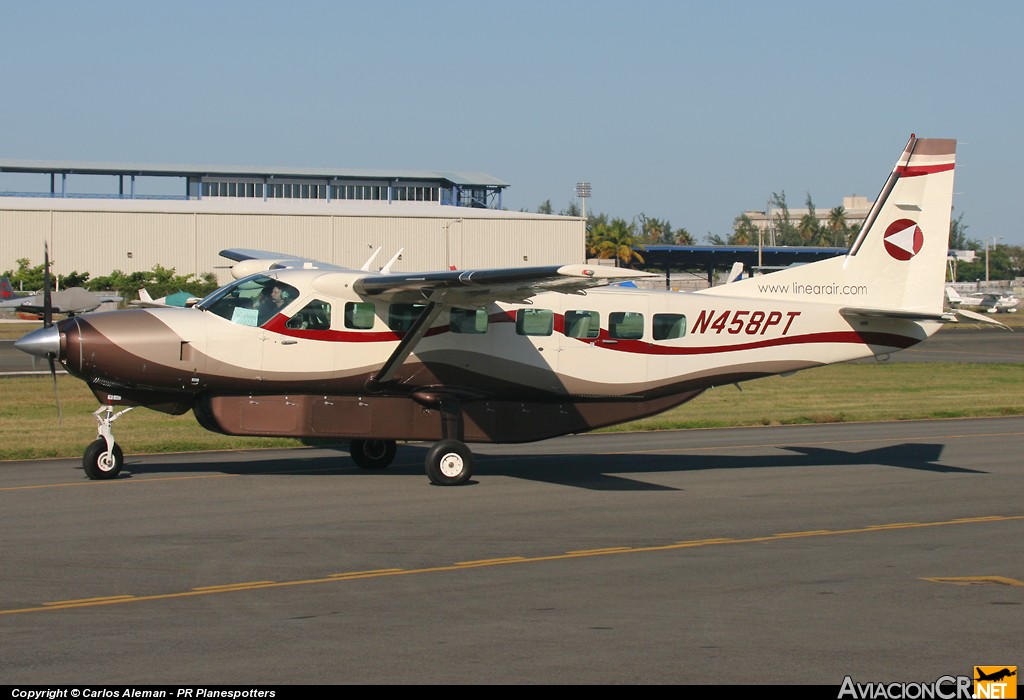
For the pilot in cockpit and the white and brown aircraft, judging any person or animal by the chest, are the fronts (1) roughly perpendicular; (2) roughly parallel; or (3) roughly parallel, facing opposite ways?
roughly parallel

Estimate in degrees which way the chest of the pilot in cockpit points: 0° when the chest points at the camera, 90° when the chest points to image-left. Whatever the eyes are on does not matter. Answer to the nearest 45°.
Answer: approximately 90°

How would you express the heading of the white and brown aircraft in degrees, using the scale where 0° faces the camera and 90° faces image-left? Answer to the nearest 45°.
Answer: approximately 90°
